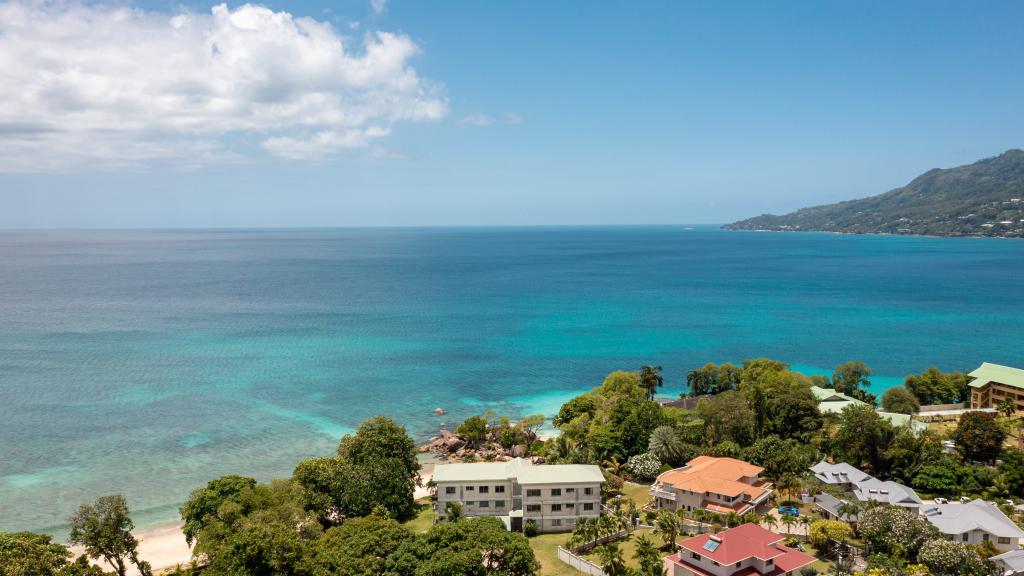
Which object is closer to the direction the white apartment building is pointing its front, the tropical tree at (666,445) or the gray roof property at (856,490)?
the gray roof property

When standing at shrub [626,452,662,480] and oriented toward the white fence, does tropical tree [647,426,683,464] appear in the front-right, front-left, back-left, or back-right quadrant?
back-left

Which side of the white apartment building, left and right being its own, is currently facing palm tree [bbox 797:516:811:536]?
left

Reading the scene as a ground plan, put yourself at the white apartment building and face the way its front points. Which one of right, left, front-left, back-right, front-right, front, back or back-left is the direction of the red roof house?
front-left

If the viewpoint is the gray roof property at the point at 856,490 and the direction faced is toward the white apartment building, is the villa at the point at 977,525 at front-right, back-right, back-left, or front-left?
back-left

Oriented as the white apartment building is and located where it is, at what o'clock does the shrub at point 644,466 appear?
The shrub is roughly at 8 o'clock from the white apartment building.

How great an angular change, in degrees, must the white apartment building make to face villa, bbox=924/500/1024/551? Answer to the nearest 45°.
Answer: approximately 90° to its left

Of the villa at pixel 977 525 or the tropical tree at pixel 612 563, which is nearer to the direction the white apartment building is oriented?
the tropical tree

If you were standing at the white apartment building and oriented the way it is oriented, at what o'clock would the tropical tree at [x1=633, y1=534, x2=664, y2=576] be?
The tropical tree is roughly at 11 o'clock from the white apartment building.
